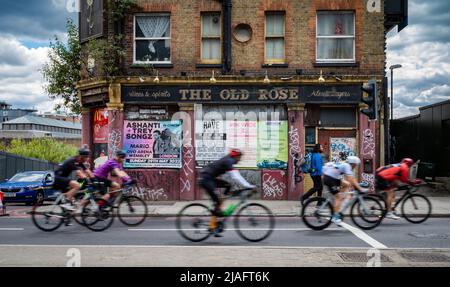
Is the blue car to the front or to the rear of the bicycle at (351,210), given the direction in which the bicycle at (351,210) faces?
to the rear

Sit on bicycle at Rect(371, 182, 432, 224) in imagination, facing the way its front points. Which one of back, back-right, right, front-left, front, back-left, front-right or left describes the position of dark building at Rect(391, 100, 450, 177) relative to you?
left

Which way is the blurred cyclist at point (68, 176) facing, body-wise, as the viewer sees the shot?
to the viewer's right

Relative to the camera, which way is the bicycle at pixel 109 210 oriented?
to the viewer's right

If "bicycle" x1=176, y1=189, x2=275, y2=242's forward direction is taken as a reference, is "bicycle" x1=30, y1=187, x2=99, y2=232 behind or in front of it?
behind

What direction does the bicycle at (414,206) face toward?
to the viewer's right

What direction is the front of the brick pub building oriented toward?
toward the camera

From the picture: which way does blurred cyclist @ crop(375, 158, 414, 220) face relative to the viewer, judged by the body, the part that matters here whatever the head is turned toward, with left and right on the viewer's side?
facing to the right of the viewer

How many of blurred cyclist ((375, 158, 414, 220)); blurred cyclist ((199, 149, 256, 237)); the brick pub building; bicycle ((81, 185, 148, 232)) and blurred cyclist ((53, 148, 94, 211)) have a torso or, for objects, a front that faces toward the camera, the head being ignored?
1

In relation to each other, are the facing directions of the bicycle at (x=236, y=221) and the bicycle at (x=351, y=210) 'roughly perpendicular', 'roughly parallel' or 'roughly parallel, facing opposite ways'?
roughly parallel

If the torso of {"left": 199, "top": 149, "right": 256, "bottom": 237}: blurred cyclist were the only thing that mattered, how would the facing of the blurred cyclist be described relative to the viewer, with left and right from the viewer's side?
facing to the right of the viewer

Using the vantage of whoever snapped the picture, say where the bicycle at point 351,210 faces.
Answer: facing to the right of the viewer

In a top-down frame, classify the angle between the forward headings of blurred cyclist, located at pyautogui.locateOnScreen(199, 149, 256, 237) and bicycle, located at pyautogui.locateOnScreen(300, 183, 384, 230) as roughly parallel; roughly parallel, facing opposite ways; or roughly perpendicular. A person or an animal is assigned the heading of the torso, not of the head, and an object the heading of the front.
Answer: roughly parallel

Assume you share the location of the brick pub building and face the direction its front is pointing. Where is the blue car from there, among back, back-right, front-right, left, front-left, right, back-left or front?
right

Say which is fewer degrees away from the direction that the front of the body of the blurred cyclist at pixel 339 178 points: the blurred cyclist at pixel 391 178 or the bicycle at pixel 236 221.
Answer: the blurred cyclist

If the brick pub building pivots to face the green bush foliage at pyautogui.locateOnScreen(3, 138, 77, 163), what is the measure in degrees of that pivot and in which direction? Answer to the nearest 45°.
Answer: approximately 135° to its right

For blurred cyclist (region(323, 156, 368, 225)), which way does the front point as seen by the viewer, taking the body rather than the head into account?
to the viewer's right

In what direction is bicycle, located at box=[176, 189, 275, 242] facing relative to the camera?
to the viewer's right
